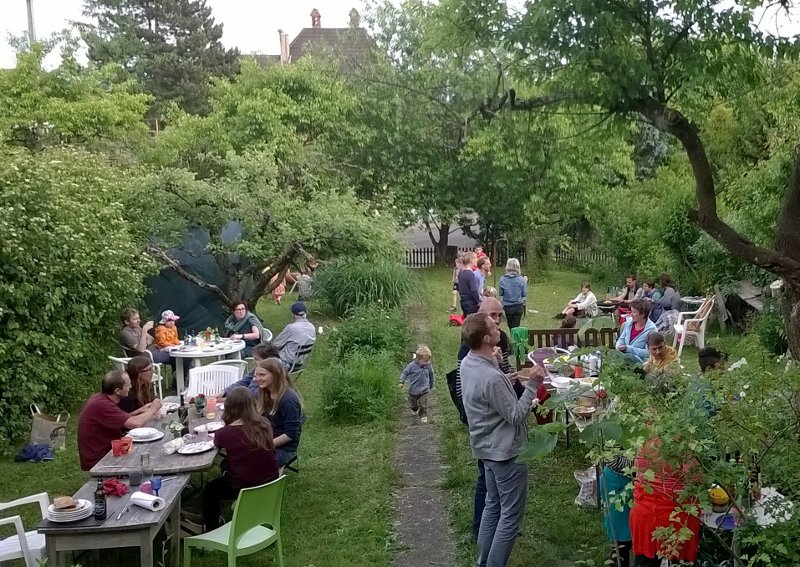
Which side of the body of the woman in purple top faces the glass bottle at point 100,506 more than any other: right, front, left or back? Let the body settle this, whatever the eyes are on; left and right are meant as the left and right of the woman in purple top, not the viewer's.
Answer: left

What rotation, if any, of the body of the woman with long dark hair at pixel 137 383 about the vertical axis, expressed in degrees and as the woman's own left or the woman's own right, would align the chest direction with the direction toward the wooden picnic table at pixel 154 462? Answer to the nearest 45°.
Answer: approximately 90° to the woman's own right

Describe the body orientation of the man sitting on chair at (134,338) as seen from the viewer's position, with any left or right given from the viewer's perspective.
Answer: facing to the right of the viewer

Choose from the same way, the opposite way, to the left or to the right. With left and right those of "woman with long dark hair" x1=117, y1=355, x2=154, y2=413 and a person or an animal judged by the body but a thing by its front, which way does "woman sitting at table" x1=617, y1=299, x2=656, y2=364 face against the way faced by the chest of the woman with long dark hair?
the opposite way

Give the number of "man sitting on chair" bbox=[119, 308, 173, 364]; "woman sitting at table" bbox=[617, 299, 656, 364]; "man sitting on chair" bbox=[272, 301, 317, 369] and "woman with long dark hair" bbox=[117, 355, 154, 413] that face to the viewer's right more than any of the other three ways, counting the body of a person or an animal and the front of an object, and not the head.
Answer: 2

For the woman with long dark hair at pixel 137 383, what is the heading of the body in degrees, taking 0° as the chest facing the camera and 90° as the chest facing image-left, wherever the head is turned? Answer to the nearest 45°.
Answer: approximately 270°
